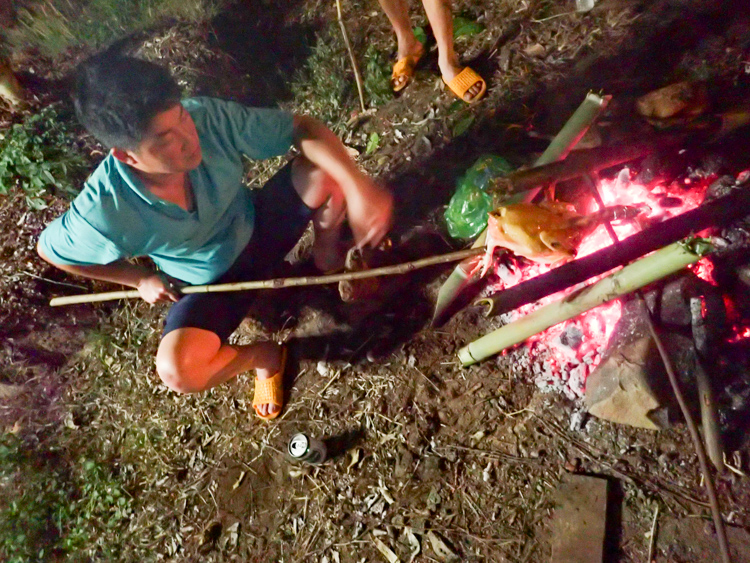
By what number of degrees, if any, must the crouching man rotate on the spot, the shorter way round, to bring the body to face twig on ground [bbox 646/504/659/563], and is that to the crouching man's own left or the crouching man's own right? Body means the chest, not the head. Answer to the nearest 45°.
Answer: approximately 45° to the crouching man's own right

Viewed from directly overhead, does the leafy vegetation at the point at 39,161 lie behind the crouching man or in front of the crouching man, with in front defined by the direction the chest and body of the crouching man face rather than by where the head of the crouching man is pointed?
behind

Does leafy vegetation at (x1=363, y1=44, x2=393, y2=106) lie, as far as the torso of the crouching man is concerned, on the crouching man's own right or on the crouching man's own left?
on the crouching man's own left

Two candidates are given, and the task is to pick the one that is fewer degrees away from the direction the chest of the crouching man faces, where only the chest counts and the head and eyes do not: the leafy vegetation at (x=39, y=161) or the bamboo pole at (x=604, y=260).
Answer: the bamboo pole

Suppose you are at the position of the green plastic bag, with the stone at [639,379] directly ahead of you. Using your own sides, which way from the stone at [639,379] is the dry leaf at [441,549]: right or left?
right

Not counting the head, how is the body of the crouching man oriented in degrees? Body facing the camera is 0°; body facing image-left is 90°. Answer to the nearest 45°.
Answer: approximately 315°

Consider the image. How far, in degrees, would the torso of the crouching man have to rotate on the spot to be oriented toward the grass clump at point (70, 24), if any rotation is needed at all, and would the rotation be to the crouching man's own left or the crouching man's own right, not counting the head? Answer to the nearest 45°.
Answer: approximately 135° to the crouching man's own left
